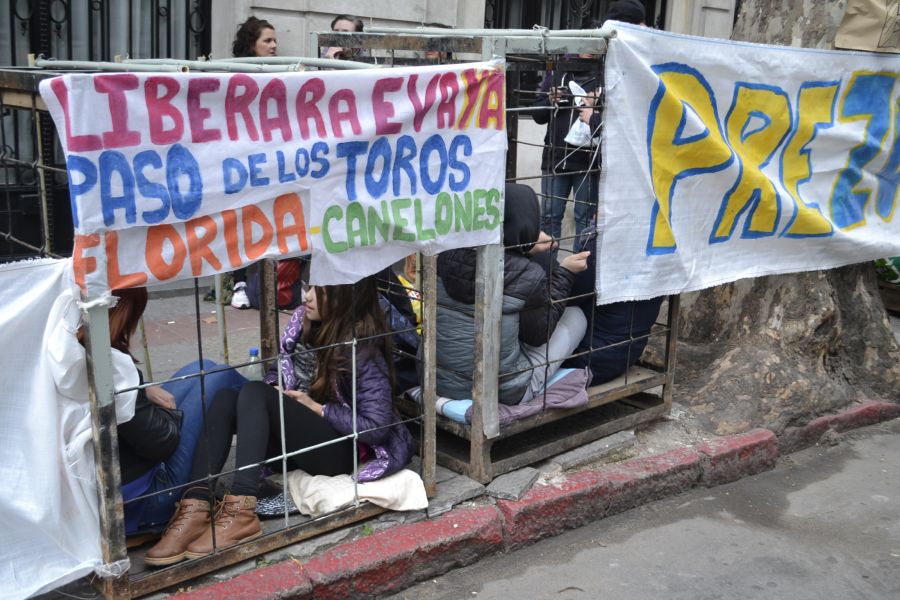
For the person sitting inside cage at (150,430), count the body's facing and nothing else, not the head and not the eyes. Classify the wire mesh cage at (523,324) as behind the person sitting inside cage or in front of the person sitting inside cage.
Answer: in front

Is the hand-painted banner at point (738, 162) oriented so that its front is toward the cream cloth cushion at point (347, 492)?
no

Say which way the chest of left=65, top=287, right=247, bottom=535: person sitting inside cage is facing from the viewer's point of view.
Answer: to the viewer's right

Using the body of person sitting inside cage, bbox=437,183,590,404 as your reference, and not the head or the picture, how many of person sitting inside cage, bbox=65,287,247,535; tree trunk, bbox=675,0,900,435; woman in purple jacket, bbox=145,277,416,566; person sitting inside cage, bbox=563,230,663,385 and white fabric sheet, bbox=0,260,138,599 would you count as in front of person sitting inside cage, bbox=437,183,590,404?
2

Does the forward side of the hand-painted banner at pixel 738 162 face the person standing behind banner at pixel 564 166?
no

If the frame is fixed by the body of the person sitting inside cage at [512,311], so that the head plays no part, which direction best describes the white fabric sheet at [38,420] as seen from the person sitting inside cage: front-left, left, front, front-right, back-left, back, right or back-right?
back

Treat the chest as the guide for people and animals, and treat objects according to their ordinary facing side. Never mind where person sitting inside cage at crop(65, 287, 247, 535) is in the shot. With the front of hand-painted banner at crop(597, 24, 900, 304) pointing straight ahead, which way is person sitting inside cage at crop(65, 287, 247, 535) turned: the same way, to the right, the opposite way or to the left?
to the left

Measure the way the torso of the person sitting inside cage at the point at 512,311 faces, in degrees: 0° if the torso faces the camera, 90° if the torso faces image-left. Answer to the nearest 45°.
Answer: approximately 225°

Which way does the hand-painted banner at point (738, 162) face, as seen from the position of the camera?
facing the viewer and to the right of the viewer

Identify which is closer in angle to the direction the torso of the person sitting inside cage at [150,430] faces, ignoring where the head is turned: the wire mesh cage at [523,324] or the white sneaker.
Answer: the wire mesh cage

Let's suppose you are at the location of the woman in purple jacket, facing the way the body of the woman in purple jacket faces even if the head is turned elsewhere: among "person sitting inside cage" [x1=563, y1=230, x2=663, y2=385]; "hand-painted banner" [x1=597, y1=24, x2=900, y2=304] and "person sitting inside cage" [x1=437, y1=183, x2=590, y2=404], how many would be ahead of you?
0

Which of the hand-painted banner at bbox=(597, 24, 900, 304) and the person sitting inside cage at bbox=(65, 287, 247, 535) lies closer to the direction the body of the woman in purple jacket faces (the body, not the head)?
the person sitting inside cage
